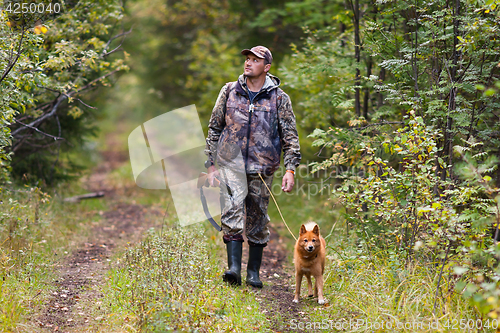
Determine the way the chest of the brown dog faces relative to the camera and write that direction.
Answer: toward the camera

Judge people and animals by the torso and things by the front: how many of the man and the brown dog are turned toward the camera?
2

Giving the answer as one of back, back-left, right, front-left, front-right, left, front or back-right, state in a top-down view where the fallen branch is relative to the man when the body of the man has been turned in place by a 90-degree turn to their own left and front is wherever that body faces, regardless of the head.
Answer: back-left

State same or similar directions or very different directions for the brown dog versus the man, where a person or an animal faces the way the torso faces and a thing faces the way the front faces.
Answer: same or similar directions

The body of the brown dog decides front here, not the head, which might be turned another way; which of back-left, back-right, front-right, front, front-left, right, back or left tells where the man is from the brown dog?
back-right

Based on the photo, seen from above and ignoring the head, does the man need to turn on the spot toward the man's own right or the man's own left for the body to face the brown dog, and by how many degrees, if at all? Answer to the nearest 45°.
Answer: approximately 45° to the man's own left
